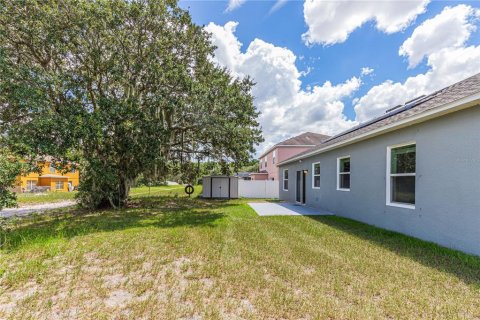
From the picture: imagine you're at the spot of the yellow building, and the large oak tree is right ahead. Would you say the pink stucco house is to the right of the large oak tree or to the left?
left

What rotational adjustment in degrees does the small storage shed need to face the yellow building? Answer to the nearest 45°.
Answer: approximately 135° to its right

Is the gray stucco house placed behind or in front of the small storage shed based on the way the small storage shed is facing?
in front

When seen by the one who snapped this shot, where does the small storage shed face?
facing the viewer

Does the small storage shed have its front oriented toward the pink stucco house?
no

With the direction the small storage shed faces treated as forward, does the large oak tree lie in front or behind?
in front
